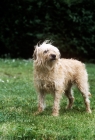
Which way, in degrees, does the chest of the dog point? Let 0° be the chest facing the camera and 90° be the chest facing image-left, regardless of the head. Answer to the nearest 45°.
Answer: approximately 45°
